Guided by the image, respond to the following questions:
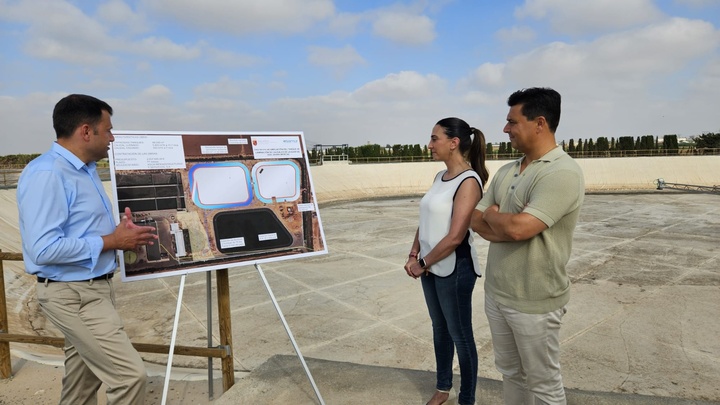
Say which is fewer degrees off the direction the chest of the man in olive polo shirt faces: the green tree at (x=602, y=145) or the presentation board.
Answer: the presentation board

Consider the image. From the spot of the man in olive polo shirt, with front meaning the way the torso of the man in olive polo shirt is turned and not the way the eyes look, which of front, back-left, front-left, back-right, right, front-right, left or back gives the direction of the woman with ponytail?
right

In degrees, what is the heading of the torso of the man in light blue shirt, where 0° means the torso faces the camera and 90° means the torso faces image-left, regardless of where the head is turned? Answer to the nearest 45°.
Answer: approximately 270°

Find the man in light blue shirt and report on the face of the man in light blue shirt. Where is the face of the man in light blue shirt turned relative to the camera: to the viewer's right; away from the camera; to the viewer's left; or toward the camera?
to the viewer's right

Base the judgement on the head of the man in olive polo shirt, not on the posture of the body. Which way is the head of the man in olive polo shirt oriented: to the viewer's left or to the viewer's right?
to the viewer's left

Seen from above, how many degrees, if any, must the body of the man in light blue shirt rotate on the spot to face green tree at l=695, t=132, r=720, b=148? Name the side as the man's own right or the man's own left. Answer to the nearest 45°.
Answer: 0° — they already face it

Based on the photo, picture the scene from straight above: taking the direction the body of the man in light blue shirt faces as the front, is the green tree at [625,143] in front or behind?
in front

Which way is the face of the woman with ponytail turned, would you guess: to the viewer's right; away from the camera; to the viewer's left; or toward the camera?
to the viewer's left

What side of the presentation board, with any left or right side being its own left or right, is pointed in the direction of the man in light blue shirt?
right

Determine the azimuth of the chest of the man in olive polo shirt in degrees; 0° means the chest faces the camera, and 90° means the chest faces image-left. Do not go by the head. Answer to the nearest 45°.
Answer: approximately 45°

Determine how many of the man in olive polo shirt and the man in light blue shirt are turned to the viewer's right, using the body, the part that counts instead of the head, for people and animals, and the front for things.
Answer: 1

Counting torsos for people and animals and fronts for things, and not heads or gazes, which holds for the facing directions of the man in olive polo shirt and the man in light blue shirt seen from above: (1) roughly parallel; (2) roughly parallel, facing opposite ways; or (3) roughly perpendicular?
roughly parallel, facing opposite ways

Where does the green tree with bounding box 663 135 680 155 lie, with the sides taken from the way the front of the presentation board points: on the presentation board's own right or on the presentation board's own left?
on the presentation board's own left

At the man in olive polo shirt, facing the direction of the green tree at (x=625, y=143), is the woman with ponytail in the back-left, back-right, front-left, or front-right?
front-left

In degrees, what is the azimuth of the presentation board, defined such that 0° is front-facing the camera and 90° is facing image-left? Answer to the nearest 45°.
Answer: approximately 315°

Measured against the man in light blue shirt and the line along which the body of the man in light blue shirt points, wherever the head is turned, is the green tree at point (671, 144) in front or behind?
in front
